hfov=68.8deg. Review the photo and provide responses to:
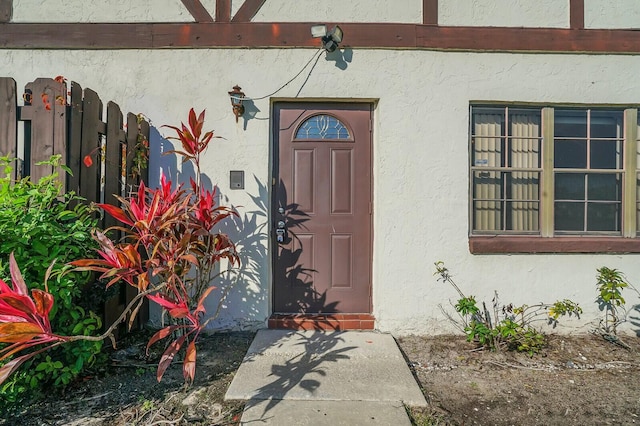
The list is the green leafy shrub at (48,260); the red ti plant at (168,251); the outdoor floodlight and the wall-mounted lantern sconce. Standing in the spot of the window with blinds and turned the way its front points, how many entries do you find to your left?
0

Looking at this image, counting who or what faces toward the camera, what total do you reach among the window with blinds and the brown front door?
2

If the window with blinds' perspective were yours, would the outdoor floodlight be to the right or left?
on its right

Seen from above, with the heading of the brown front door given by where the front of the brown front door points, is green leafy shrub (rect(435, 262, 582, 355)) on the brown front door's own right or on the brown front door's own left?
on the brown front door's own left

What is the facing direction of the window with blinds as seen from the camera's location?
facing the viewer

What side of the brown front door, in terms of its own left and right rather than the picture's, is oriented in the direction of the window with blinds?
left

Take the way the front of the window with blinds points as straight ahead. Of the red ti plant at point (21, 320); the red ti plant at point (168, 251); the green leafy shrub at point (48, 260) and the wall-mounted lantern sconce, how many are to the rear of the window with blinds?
0

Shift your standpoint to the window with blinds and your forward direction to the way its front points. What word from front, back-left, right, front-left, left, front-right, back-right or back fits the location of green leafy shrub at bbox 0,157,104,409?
front-right

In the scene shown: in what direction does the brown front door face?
toward the camera

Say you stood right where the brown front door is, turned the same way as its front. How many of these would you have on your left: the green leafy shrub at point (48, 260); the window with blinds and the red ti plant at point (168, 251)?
1

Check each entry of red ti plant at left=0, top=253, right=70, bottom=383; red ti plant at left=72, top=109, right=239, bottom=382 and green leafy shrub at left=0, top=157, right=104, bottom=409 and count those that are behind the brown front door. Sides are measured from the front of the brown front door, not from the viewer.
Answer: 0

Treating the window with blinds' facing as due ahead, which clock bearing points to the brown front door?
The brown front door is roughly at 2 o'clock from the window with blinds.

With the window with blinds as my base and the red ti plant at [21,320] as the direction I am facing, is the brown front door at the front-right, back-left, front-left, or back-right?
front-right

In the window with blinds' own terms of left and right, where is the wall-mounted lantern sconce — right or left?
on its right
